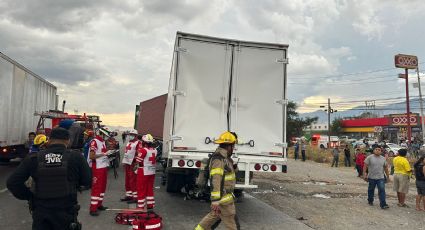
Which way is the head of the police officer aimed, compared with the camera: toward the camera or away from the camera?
away from the camera

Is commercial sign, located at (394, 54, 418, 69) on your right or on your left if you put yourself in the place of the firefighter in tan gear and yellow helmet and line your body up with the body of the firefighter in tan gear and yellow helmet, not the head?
on your left

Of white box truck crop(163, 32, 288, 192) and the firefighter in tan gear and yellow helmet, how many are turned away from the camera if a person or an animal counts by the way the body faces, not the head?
1

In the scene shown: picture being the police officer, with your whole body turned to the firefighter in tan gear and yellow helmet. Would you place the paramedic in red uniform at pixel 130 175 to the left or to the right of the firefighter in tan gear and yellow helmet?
left

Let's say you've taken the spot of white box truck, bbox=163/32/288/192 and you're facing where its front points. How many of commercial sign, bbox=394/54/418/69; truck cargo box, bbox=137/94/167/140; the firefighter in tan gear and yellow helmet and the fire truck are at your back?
1

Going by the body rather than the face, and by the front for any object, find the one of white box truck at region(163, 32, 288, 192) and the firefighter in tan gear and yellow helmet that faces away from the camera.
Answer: the white box truck

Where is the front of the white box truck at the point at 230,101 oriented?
away from the camera
